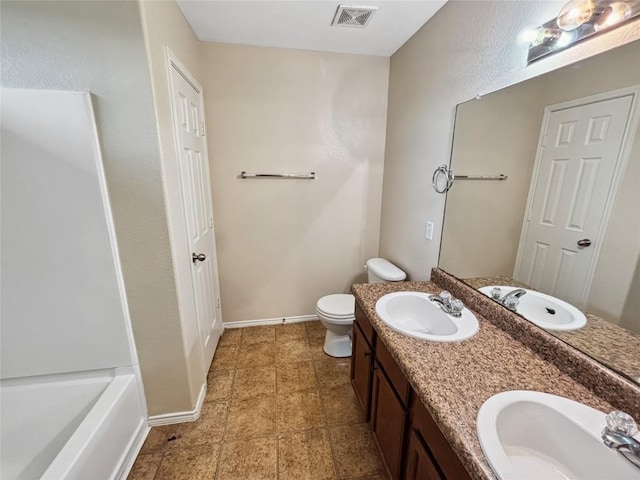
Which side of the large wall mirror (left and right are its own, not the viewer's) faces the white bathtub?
front

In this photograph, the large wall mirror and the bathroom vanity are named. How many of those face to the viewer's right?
0

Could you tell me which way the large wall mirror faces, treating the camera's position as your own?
facing the viewer and to the left of the viewer

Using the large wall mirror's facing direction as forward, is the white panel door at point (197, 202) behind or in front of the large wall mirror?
in front
